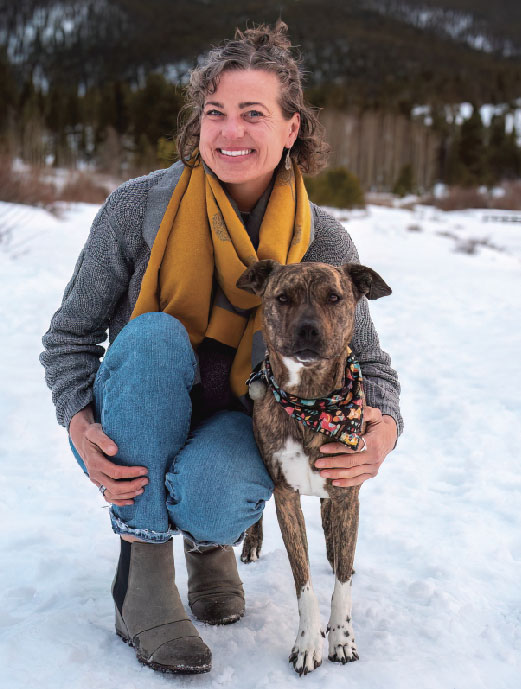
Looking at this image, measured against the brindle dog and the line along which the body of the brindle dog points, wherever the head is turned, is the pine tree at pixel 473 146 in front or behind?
behind

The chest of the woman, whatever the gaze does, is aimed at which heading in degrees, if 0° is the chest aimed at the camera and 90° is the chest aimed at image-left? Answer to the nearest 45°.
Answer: approximately 0°

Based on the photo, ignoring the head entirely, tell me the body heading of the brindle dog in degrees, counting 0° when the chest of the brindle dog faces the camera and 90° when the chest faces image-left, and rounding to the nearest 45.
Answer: approximately 0°

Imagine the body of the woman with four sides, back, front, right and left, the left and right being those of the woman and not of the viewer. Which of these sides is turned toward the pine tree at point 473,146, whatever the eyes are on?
back
